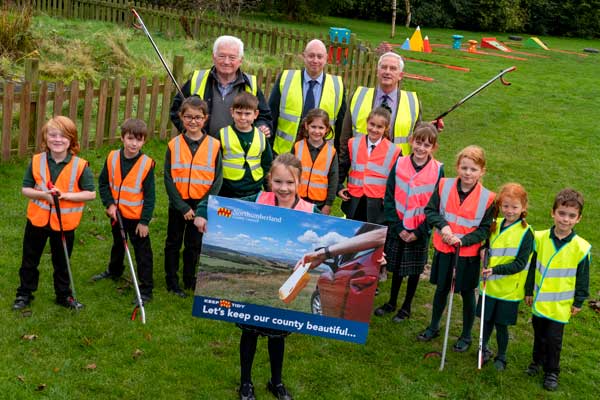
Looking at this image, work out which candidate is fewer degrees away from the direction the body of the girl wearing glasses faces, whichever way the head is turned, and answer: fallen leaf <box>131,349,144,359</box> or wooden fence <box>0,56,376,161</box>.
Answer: the fallen leaf

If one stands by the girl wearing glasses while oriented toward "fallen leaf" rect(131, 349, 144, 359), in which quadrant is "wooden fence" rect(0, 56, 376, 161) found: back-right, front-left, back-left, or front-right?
back-right

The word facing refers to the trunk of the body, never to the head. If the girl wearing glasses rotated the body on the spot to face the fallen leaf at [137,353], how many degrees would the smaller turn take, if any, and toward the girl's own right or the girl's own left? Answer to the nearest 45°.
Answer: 0° — they already face it

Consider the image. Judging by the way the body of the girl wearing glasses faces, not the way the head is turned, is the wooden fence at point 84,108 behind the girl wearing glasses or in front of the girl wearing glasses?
behind

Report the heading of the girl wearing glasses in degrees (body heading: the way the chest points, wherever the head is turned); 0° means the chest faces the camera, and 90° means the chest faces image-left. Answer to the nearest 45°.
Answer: approximately 0°

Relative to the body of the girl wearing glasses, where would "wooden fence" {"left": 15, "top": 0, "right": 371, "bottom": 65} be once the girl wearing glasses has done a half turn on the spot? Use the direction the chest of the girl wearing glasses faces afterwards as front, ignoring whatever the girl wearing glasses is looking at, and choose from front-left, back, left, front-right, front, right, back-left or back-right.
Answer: front
